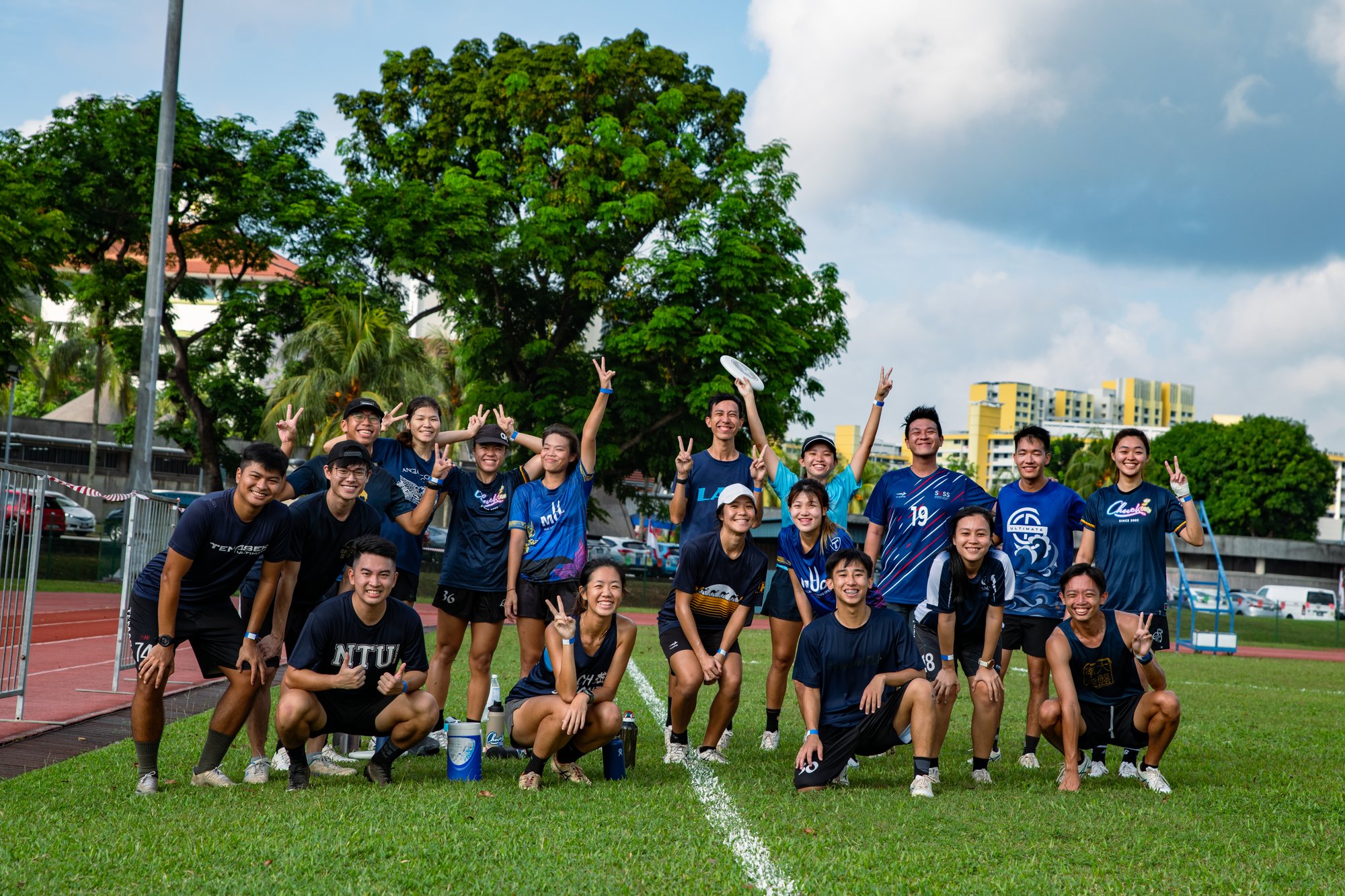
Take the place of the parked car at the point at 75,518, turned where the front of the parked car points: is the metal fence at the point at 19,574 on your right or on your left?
on your right

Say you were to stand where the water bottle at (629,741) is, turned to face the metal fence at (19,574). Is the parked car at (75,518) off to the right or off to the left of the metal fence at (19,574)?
right

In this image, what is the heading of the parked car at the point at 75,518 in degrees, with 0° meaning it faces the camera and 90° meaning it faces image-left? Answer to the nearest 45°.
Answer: approximately 315°

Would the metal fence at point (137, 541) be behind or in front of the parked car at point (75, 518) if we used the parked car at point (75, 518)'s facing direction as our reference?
in front
